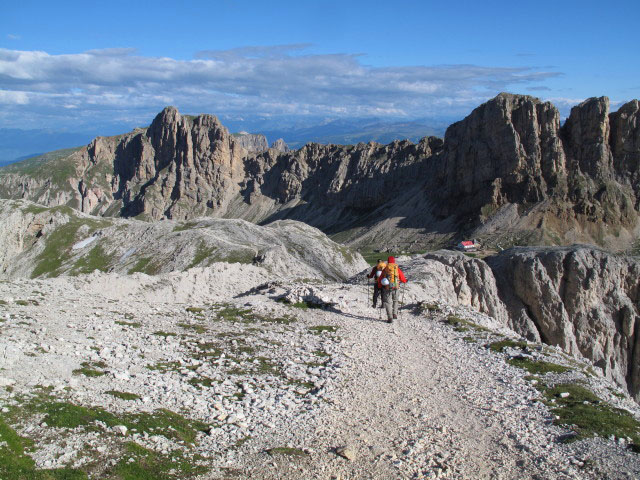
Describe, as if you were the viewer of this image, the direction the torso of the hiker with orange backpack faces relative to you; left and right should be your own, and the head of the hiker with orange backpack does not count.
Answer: facing away from the viewer
